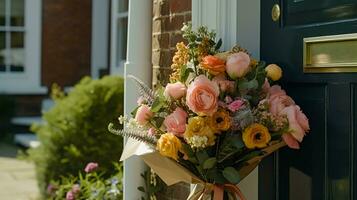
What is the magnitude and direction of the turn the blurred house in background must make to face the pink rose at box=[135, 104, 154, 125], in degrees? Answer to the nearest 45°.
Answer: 0° — it already faces it

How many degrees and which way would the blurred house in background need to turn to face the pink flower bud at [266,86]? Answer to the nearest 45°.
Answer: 0° — it already faces it

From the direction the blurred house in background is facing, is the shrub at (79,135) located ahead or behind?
ahead

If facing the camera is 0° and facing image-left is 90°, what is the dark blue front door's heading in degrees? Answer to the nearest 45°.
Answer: approximately 45°

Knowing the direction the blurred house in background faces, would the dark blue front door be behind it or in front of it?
in front

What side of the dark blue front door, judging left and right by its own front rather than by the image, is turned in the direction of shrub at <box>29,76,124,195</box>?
right

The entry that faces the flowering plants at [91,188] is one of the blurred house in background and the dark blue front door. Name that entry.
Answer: the blurred house in background

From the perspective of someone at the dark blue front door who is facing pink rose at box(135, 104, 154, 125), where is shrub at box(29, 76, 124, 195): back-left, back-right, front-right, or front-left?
front-right

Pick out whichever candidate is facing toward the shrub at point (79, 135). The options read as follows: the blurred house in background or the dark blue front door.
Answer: the blurred house in background

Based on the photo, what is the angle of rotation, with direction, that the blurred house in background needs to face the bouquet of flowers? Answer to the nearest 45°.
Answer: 0° — it already faces it

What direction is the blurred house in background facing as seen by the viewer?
toward the camera

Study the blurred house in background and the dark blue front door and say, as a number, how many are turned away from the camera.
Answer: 0

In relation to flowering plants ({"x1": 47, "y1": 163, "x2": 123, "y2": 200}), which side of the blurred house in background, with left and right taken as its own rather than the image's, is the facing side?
front
